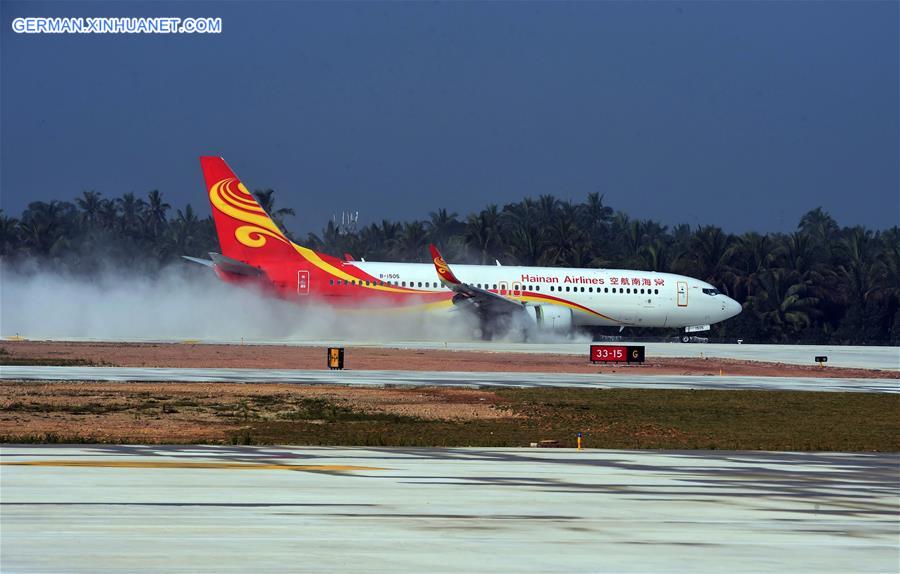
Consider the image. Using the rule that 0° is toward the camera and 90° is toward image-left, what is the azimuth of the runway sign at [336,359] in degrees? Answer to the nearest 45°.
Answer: approximately 0°

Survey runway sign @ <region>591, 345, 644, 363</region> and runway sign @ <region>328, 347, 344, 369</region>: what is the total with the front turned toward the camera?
2

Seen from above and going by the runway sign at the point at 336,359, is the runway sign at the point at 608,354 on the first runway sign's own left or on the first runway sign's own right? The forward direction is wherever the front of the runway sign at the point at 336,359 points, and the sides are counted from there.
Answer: on the first runway sign's own left

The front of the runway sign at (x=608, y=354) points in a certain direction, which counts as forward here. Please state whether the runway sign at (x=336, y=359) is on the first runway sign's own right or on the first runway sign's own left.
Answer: on the first runway sign's own right

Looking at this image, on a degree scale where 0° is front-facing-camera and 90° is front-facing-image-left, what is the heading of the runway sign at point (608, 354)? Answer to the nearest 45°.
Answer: approximately 0°
